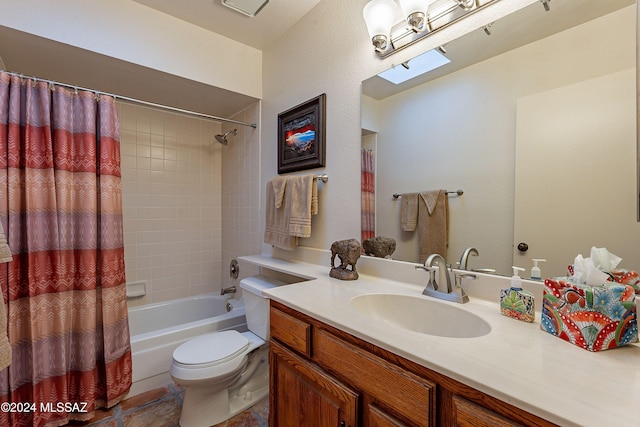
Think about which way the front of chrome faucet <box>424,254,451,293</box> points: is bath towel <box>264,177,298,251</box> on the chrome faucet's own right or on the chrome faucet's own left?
on the chrome faucet's own right

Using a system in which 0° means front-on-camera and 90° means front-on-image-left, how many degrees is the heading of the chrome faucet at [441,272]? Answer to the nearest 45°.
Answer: approximately 45°

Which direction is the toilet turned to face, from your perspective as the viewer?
facing the viewer and to the left of the viewer

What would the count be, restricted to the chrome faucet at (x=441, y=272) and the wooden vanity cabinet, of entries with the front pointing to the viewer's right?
0

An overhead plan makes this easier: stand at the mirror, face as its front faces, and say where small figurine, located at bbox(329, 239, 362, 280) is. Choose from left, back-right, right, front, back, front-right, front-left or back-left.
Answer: front-right

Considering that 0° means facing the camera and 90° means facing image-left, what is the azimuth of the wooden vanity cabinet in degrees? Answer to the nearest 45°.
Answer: approximately 45°

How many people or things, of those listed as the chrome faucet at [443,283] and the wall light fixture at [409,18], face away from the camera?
0

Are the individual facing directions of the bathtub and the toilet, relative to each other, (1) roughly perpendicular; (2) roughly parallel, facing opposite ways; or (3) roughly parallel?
roughly perpendicular

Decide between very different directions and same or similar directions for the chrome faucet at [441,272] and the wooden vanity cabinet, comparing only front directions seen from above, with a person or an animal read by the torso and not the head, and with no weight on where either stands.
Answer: same or similar directions

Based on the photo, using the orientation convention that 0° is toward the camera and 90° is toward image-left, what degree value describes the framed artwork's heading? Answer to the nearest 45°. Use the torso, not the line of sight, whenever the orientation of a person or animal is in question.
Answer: approximately 45°

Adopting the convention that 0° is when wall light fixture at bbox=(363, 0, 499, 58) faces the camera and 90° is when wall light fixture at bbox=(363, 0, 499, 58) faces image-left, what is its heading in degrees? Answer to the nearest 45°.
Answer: approximately 45°
